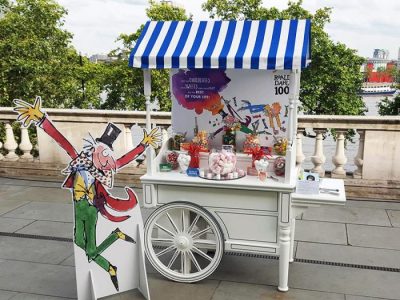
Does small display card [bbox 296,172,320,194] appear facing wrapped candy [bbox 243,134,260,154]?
no

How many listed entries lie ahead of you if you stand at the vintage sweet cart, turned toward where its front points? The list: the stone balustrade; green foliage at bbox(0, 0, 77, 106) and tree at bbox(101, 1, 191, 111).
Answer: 0

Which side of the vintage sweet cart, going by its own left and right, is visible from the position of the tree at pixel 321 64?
back

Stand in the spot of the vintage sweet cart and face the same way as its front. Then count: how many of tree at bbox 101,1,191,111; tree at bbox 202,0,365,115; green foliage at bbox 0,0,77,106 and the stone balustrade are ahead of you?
0

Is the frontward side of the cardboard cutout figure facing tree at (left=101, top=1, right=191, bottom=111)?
no

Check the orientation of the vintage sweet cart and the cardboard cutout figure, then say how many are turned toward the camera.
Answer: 2

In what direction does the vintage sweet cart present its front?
toward the camera

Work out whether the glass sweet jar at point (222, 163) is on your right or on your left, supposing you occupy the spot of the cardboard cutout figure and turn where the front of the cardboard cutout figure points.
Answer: on your left

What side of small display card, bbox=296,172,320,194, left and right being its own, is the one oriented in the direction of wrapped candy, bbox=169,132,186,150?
right

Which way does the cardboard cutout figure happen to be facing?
toward the camera

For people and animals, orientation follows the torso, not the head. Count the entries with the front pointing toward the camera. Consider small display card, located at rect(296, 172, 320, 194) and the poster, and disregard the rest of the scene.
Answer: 2

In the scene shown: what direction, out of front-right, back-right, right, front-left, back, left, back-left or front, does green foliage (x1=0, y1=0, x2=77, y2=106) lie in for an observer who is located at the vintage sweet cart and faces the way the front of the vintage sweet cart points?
back-right

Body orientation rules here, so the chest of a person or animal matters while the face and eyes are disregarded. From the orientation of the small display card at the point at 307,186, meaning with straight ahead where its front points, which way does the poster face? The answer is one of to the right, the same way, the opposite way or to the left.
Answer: the same way

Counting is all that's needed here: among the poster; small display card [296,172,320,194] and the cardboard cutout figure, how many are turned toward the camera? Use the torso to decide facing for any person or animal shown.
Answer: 3

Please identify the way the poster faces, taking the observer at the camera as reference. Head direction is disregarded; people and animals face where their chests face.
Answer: facing the viewer
